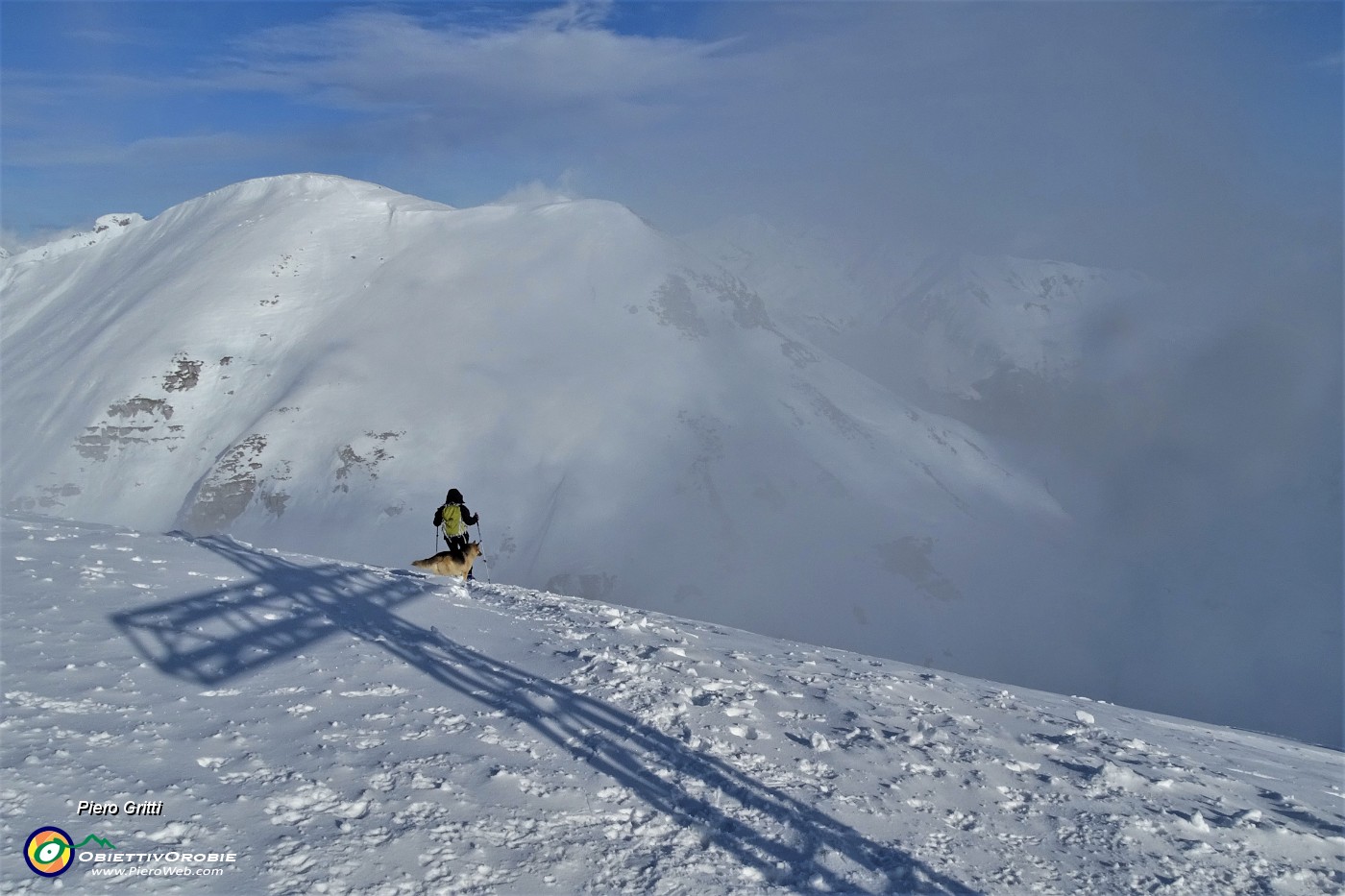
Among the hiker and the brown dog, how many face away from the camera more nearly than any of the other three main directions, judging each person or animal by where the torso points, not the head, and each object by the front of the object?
1

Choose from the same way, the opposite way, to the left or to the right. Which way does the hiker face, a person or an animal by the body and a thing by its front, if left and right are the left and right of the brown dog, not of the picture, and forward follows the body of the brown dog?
to the left

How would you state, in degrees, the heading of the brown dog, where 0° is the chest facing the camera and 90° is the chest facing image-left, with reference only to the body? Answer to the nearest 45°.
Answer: approximately 270°

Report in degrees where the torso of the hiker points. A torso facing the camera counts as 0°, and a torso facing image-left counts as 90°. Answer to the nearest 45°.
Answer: approximately 180°
